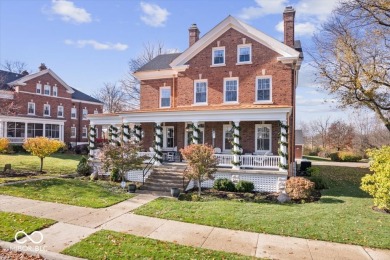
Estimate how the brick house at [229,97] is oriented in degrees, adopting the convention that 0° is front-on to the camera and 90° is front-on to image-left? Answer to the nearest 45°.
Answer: approximately 0°

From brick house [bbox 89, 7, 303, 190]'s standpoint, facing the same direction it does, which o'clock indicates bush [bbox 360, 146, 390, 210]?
The bush is roughly at 11 o'clock from the brick house.

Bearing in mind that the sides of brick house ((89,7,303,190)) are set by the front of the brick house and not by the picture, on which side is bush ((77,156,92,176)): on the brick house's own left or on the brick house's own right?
on the brick house's own right

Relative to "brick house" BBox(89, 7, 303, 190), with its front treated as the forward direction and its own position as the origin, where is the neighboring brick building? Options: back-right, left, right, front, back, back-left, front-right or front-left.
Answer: back-right
